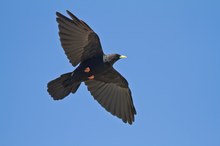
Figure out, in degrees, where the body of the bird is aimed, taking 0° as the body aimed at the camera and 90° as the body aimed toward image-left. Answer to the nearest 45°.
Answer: approximately 270°
